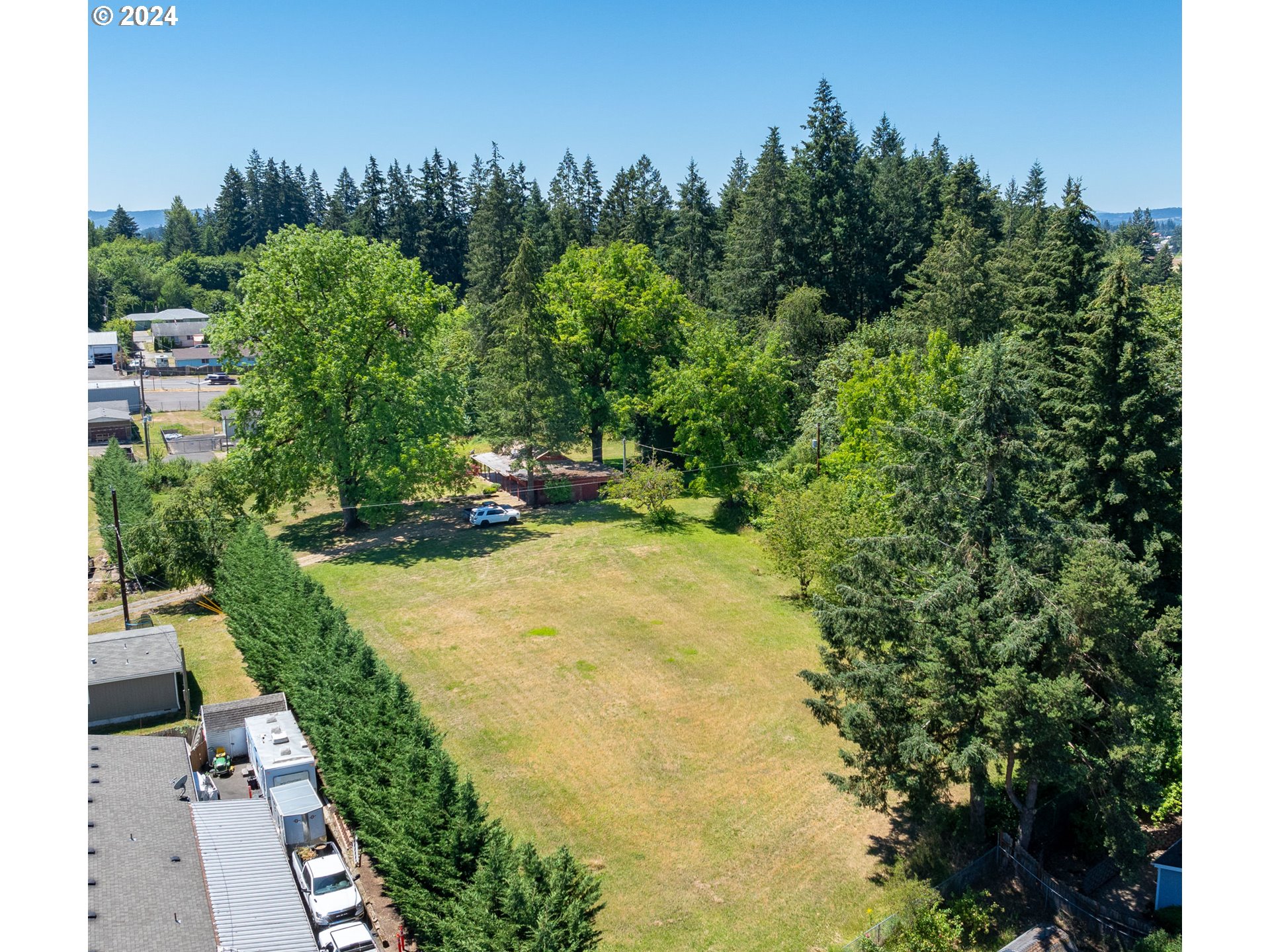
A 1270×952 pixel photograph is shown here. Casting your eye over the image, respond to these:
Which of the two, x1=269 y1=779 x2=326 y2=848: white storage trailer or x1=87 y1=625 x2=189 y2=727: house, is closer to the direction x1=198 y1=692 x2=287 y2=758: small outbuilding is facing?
the white storage trailer

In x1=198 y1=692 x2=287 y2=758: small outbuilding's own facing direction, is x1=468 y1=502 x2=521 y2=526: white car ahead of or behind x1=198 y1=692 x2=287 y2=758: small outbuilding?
behind

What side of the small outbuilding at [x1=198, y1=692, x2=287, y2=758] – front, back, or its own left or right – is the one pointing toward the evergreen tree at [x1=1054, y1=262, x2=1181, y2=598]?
left

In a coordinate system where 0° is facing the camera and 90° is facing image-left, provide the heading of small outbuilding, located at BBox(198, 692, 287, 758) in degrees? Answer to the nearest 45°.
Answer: approximately 0°

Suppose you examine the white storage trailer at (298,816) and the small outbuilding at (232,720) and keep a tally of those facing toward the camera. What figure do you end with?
2

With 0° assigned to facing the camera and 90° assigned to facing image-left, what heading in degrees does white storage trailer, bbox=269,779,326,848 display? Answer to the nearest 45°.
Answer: approximately 0°

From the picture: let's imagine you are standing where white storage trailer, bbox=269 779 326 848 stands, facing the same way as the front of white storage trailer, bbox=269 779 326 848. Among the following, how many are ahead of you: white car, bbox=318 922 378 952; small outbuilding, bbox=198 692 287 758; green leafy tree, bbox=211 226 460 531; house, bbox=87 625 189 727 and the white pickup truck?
2

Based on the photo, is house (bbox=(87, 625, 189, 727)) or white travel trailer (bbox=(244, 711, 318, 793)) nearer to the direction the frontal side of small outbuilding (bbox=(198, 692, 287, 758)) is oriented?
the white travel trailer

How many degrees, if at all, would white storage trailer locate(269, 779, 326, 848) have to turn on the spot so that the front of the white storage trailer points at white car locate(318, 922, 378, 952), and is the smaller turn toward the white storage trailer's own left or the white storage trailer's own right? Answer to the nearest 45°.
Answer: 0° — it already faces it

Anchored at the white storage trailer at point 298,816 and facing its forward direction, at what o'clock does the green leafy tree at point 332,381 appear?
The green leafy tree is roughly at 6 o'clock from the white storage trailer.

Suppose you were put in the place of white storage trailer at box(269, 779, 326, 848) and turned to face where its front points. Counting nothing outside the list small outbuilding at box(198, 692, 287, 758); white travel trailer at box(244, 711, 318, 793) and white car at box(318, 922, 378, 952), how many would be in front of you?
1

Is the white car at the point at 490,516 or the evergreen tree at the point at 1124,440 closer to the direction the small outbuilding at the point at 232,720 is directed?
the evergreen tree

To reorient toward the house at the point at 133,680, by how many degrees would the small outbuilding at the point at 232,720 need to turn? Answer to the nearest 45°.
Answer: approximately 135° to its right
